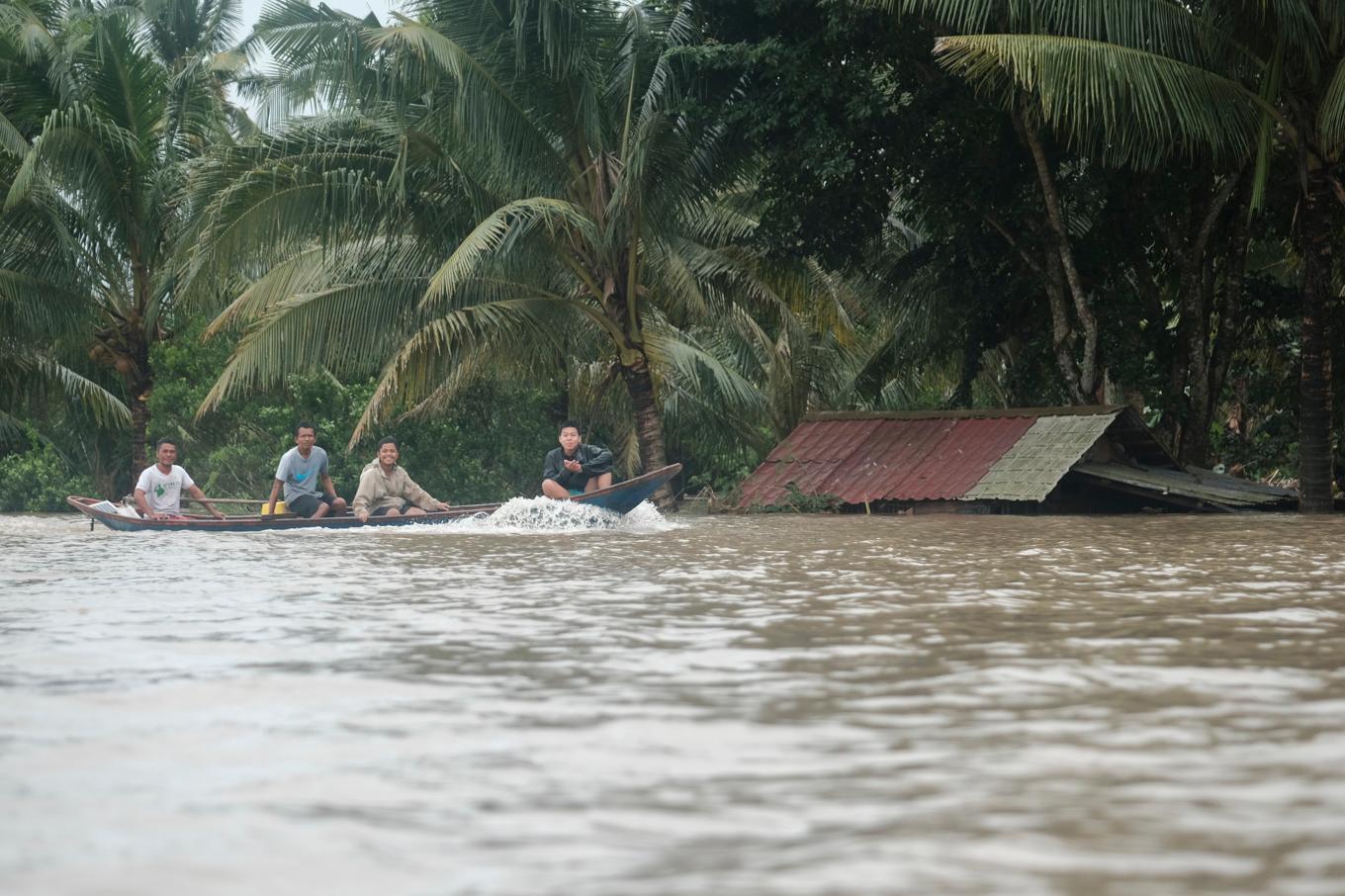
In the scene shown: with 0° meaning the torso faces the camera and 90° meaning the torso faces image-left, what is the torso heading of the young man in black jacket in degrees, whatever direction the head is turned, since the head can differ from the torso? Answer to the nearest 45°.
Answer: approximately 0°

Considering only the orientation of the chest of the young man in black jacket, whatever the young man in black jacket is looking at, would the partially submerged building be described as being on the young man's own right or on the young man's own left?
on the young man's own left

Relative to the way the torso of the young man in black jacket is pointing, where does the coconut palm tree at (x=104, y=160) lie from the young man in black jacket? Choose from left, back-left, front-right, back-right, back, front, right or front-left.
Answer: back-right

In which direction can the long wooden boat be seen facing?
to the viewer's right

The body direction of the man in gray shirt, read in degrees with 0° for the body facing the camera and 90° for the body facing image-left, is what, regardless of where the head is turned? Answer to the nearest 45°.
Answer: approximately 315°

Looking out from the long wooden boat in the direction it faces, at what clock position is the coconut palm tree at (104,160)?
The coconut palm tree is roughly at 8 o'clock from the long wooden boat.
